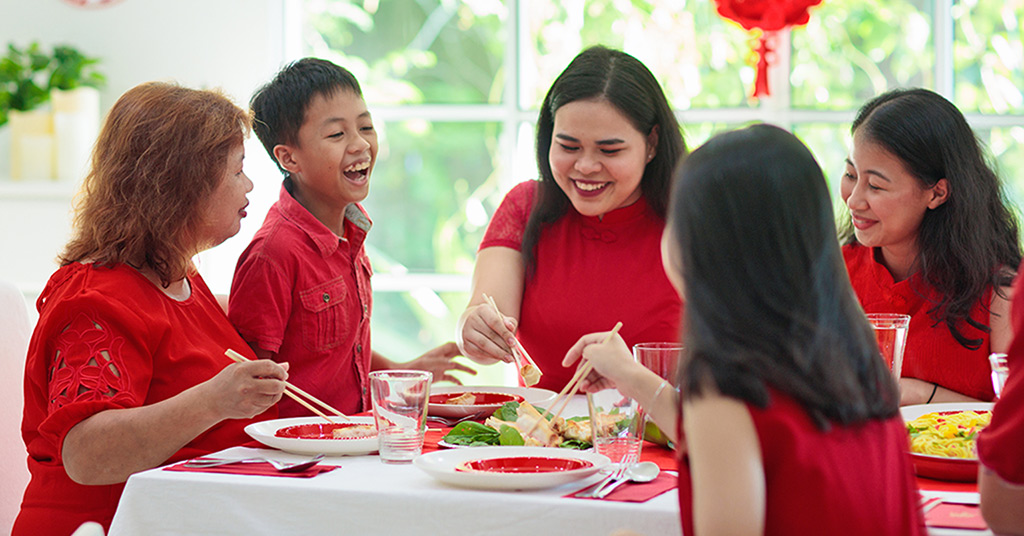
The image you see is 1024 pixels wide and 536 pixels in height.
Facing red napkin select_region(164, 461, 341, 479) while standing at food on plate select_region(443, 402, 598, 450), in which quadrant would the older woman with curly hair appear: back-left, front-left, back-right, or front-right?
front-right

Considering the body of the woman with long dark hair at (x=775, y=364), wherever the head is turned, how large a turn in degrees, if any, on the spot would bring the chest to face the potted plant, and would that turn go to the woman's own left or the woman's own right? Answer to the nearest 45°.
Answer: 0° — they already face it

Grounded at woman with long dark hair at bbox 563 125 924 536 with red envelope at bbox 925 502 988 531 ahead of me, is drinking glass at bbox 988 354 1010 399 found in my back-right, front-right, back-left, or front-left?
front-left

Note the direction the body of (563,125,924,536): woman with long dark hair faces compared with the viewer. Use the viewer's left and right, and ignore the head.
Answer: facing away from the viewer and to the left of the viewer

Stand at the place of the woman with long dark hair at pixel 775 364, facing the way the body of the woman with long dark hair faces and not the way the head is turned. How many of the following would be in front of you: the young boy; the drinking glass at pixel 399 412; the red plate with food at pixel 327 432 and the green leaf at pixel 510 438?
4

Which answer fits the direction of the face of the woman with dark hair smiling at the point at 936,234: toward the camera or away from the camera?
toward the camera

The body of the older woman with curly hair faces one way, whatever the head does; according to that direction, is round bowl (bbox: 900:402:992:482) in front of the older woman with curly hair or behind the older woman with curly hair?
in front

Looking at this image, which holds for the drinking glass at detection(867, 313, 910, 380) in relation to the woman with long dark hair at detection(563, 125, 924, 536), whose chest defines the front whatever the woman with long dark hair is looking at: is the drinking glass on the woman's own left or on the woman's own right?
on the woman's own right

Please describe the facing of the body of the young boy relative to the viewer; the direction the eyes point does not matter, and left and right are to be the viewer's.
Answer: facing the viewer and to the right of the viewer

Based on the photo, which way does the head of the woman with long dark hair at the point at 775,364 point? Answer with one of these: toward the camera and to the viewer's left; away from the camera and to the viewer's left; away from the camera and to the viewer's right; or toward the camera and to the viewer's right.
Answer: away from the camera and to the viewer's left

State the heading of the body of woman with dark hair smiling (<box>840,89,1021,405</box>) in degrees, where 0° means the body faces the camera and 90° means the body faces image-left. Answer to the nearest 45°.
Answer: approximately 45°

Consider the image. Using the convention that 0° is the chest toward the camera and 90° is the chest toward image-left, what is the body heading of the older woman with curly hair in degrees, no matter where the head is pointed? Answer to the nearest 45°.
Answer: approximately 270°

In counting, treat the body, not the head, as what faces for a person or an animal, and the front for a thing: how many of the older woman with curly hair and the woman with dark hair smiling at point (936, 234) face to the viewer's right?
1

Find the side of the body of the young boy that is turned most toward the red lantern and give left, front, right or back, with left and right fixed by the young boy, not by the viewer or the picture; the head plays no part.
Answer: left

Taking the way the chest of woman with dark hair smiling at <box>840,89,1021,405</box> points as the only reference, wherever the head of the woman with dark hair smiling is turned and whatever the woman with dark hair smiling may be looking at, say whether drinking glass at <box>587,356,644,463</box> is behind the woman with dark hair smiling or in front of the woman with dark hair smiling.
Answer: in front

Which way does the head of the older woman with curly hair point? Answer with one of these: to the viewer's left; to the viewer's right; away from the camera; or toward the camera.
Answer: to the viewer's right

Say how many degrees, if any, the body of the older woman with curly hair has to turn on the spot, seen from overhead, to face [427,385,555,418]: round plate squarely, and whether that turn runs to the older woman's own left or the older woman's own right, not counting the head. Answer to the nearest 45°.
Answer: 0° — they already face it

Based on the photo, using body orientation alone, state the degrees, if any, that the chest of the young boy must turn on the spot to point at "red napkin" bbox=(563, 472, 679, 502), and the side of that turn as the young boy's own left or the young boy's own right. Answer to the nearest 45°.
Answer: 0° — they already face it
